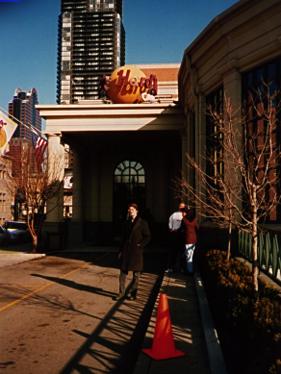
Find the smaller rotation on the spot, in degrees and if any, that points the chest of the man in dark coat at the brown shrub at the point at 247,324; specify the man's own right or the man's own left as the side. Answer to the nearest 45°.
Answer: approximately 45° to the man's own left

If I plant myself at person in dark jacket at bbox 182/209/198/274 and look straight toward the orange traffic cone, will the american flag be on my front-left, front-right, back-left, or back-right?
back-right

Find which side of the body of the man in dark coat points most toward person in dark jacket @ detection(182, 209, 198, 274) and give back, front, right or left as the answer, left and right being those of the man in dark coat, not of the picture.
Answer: back

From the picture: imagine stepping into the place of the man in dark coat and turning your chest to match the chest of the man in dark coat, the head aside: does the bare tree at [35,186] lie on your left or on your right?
on your right

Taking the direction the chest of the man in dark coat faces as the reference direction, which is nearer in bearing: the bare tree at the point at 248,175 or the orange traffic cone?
the orange traffic cone

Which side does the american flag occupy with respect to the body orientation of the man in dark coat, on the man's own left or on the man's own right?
on the man's own right

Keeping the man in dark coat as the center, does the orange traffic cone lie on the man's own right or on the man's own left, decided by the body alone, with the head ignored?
on the man's own left

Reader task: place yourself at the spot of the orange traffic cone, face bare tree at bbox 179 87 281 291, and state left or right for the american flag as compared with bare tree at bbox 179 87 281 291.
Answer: left

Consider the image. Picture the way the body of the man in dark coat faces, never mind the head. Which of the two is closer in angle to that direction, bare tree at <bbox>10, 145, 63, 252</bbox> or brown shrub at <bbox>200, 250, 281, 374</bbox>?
the brown shrub

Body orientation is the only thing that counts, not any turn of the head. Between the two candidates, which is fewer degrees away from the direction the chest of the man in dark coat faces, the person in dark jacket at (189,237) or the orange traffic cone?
the orange traffic cone

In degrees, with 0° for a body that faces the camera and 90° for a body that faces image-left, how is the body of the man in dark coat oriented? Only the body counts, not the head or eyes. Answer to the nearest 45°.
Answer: approximately 45°

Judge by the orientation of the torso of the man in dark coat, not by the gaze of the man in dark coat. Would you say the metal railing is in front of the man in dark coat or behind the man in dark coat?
behind
